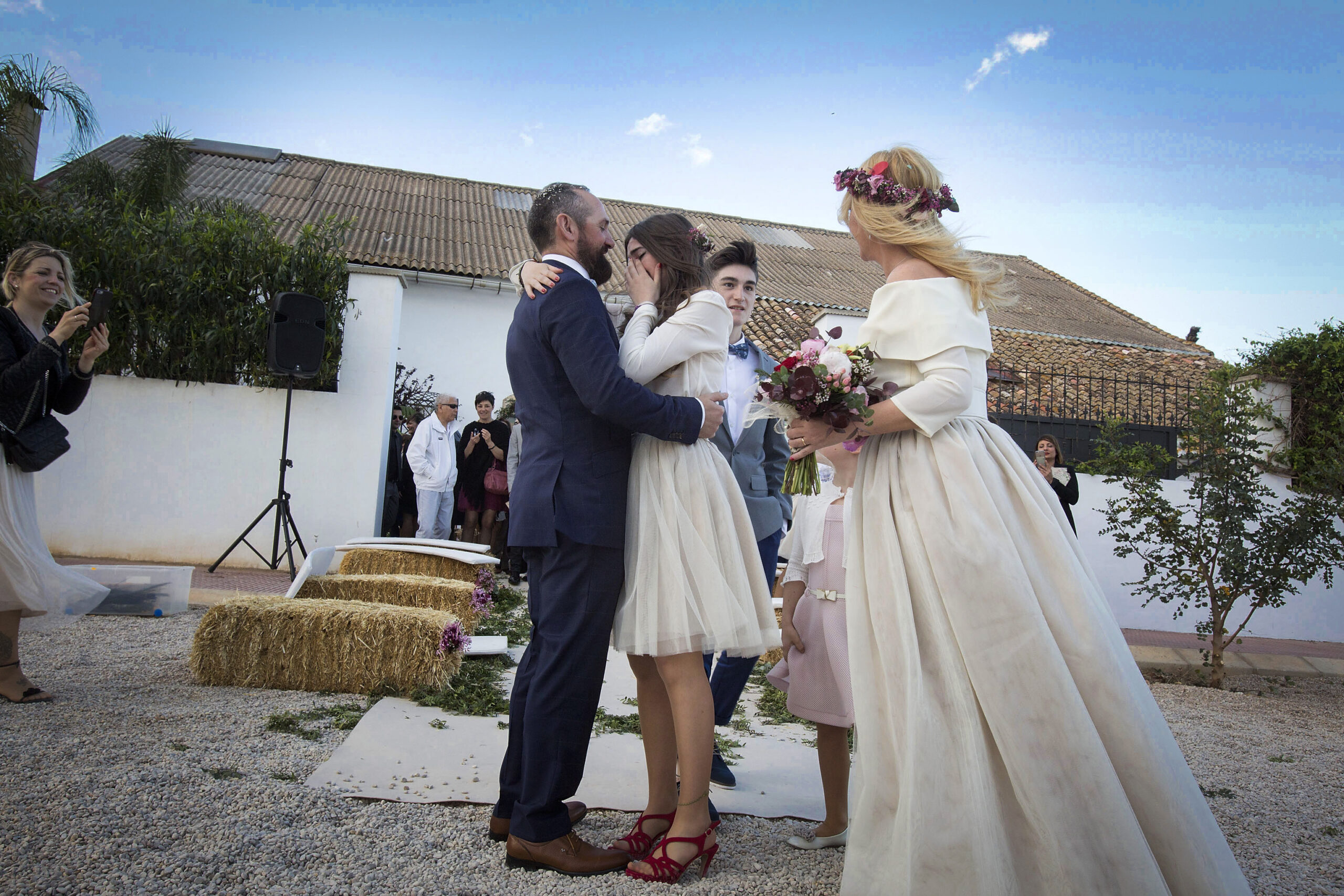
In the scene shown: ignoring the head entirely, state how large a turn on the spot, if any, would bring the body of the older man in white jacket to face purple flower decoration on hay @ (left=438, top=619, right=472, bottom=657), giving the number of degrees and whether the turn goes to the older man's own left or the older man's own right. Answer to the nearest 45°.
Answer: approximately 45° to the older man's own right

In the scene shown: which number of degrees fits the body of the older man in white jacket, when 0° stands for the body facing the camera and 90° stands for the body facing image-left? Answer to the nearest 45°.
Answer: approximately 315°

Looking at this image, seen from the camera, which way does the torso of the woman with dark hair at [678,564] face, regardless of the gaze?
to the viewer's left

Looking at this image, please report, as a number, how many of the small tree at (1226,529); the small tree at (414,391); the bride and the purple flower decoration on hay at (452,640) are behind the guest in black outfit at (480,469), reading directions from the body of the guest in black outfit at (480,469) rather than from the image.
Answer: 1

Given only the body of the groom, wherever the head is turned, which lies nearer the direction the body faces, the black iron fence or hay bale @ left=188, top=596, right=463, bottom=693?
the black iron fence

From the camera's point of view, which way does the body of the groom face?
to the viewer's right

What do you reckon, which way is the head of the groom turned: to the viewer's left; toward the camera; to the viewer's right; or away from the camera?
to the viewer's right

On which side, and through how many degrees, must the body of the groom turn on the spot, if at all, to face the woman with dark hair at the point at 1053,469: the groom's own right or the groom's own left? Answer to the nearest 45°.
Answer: approximately 45° to the groom's own left

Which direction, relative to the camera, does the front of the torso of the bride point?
to the viewer's left

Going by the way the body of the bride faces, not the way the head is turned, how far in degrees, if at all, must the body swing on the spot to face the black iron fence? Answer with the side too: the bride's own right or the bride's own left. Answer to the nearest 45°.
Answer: approximately 90° to the bride's own right

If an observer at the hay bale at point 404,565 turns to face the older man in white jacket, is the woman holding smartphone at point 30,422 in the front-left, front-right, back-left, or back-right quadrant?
back-left

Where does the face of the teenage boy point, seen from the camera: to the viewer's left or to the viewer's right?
to the viewer's left
